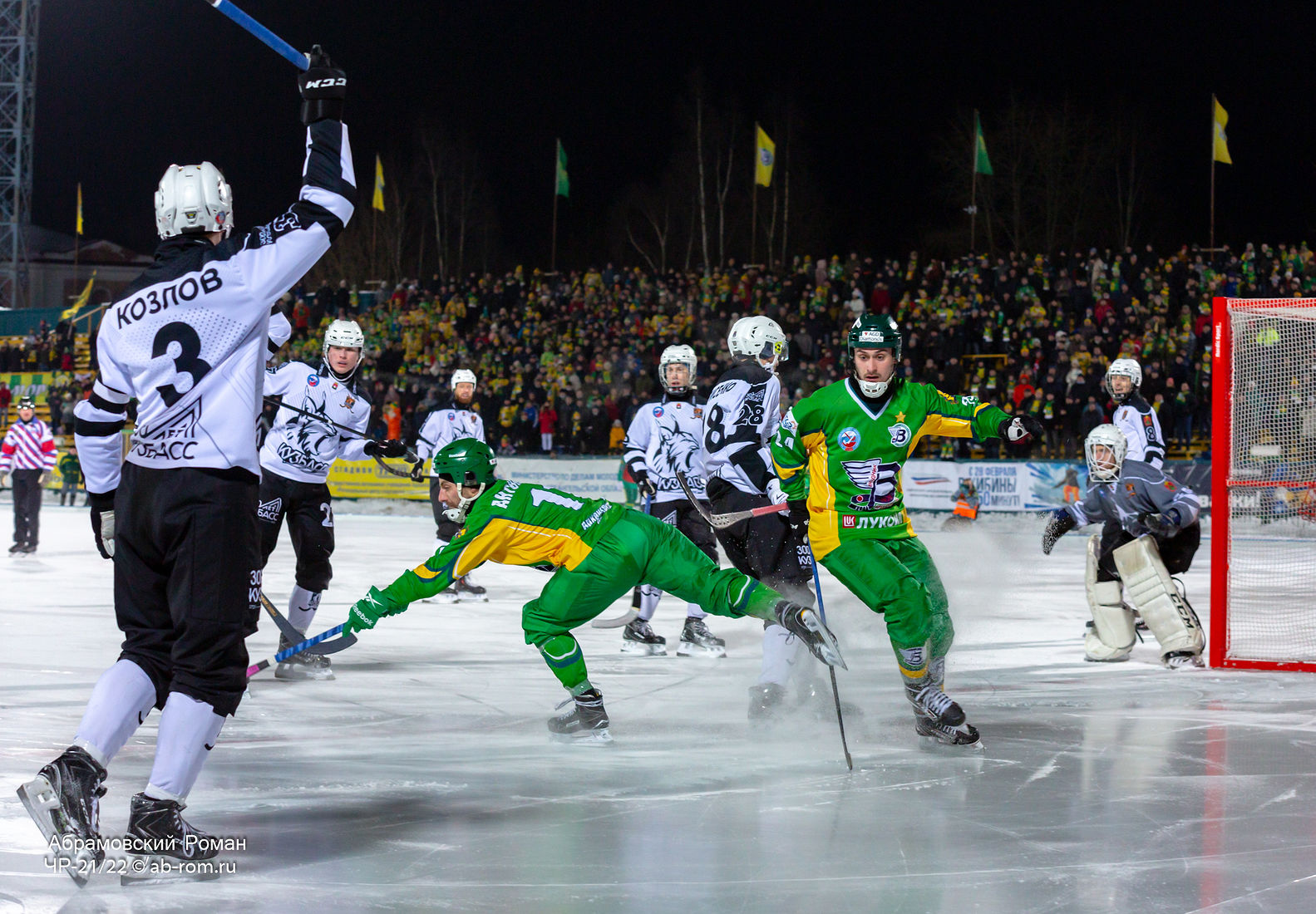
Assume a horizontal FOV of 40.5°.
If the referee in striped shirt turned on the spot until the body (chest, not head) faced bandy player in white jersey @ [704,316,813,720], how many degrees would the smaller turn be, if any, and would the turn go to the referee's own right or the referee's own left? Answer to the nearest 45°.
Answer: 0° — they already face them

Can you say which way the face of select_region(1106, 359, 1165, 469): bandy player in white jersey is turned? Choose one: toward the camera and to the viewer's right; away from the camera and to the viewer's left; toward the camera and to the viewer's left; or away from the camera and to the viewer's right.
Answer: toward the camera and to the viewer's left

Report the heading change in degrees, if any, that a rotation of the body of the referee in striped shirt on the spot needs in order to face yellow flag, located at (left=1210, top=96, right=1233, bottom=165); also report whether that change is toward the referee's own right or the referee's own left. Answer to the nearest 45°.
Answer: approximately 90° to the referee's own left

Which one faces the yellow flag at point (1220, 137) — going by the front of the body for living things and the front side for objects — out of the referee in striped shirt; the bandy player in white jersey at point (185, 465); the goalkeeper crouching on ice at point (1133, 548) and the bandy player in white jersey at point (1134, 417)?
the bandy player in white jersey at point (185, 465)

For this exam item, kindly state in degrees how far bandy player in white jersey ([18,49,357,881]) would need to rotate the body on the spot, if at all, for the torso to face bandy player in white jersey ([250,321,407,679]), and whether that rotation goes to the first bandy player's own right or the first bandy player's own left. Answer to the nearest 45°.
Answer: approximately 45° to the first bandy player's own left

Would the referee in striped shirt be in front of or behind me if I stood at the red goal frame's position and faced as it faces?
in front

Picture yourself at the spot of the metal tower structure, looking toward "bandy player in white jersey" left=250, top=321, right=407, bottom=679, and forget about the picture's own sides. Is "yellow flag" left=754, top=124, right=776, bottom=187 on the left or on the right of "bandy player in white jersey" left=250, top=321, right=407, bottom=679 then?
left

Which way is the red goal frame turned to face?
to the viewer's left

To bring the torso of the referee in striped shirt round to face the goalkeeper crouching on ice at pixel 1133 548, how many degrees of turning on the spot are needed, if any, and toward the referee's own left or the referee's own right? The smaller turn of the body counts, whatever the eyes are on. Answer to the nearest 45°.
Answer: approximately 45° to the referee's own left

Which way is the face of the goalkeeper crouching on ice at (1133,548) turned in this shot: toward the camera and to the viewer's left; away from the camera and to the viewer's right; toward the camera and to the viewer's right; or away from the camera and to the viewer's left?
toward the camera and to the viewer's left

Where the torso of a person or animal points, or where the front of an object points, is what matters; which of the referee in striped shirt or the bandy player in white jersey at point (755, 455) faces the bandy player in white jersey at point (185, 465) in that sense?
the referee in striped shirt
